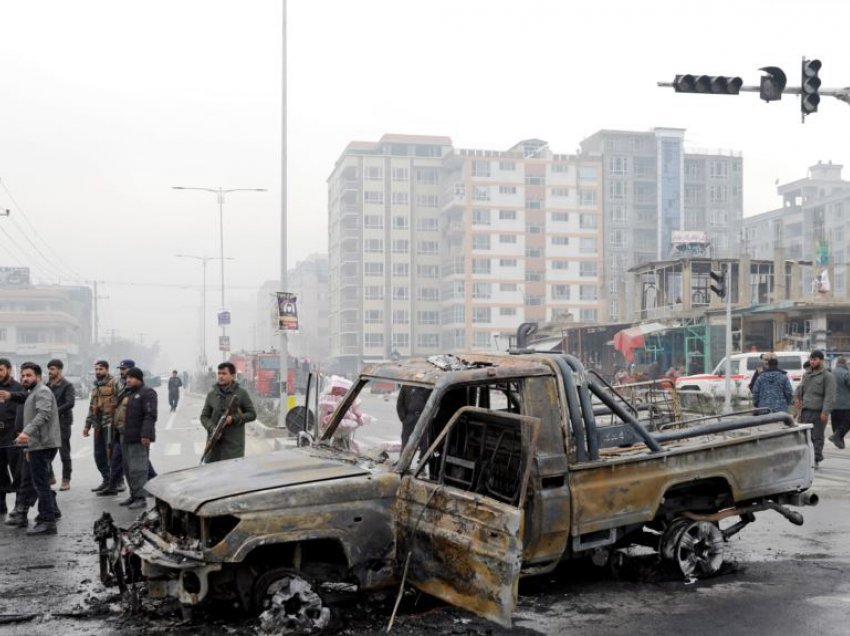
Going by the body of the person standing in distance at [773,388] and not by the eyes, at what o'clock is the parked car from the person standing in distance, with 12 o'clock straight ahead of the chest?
The parked car is roughly at 12 o'clock from the person standing in distance.

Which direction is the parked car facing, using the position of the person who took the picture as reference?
facing to the left of the viewer

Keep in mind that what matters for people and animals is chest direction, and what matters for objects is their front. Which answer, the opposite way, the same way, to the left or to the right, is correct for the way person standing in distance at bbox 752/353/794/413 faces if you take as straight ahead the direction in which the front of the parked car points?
to the right

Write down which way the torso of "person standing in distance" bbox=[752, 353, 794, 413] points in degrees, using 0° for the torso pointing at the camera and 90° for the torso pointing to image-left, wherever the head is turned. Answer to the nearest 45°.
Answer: approximately 180°

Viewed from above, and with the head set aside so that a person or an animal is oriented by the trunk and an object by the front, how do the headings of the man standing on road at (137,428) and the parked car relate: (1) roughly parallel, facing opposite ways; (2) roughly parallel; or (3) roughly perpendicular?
roughly perpendicular

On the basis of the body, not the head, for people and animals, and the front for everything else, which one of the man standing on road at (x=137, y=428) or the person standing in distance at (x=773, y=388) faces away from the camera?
the person standing in distance

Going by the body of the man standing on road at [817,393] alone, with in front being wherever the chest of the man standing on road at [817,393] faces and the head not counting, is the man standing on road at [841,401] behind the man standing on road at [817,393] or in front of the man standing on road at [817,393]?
behind

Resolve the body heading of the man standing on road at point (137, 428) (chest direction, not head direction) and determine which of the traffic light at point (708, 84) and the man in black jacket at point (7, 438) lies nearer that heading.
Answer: the man in black jacket

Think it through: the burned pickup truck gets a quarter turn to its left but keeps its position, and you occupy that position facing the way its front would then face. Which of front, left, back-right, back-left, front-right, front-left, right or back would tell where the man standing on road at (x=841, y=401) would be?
left

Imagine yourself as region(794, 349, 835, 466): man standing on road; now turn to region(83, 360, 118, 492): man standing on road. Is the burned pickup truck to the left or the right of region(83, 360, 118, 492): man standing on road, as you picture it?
left

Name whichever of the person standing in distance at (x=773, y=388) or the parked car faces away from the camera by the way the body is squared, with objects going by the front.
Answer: the person standing in distance

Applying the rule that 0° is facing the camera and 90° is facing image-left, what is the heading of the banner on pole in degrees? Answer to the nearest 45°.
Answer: approximately 0°

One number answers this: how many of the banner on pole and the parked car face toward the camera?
1
